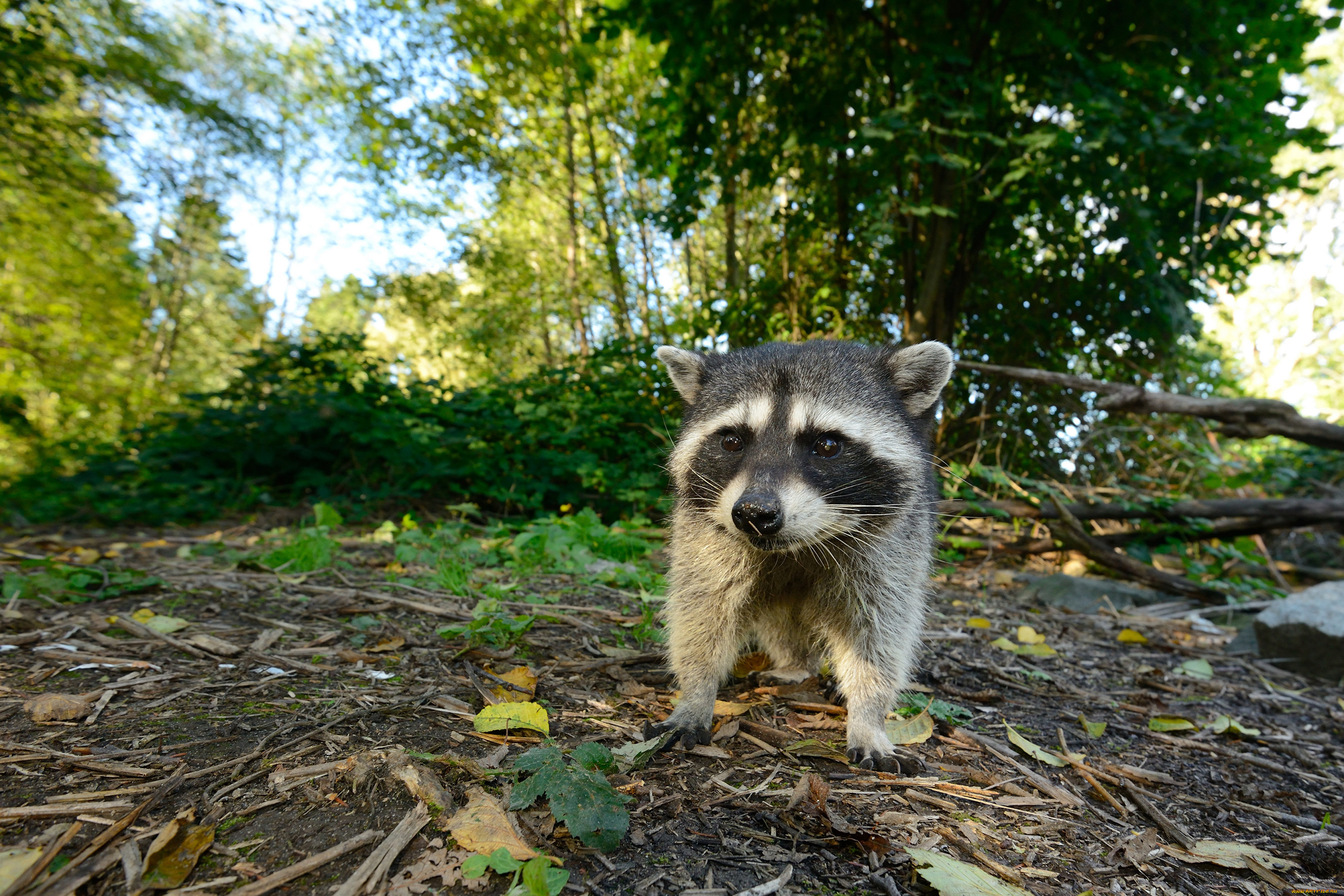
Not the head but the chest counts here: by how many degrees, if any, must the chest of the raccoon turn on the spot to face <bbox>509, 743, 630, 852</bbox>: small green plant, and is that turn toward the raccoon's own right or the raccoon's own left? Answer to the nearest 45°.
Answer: approximately 45° to the raccoon's own right

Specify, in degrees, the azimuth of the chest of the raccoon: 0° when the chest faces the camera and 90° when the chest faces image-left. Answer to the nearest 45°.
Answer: approximately 0°

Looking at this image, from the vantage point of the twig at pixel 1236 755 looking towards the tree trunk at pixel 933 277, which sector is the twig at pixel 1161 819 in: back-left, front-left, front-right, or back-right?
back-left

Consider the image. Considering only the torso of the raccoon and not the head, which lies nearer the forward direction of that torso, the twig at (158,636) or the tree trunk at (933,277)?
the twig

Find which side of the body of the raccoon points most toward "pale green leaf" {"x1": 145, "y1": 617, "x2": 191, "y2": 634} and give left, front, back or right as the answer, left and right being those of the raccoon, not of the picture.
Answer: right

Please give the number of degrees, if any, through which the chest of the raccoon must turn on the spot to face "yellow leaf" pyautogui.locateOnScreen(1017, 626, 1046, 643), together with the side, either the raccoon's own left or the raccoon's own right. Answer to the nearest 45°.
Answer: approximately 135° to the raccoon's own left

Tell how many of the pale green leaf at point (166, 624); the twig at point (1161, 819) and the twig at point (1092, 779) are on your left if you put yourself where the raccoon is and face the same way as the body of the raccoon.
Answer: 2

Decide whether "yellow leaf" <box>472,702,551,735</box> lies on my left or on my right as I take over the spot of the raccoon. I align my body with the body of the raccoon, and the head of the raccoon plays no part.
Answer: on my right

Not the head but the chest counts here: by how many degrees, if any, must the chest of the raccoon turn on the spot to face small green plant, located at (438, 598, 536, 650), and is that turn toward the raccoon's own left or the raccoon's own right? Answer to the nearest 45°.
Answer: approximately 90° to the raccoon's own right

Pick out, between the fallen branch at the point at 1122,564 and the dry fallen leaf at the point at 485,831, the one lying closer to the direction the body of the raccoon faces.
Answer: the dry fallen leaf

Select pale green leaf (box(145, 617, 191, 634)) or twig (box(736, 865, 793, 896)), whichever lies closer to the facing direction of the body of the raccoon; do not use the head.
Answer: the twig
